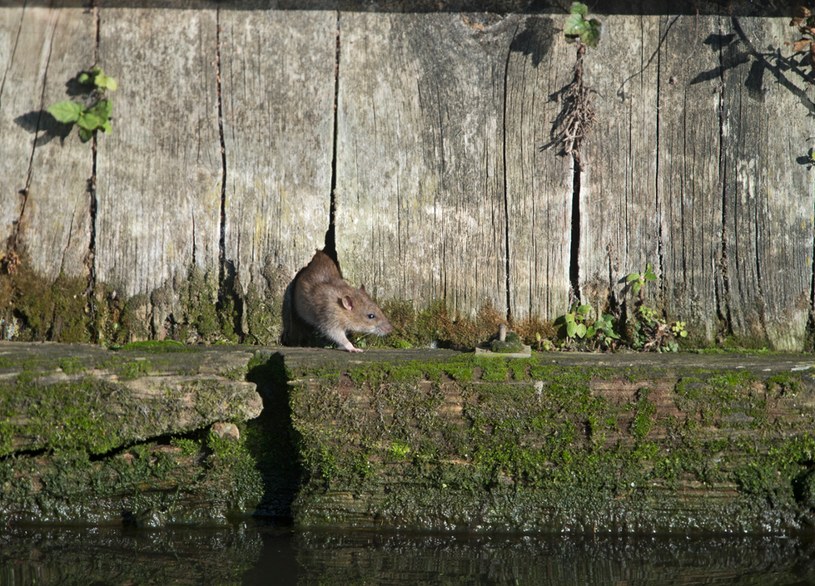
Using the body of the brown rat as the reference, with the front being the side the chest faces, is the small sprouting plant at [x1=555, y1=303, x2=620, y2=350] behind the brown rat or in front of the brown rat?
in front

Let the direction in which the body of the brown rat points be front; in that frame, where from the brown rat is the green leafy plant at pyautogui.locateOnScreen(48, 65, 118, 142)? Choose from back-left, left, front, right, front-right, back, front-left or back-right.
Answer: back-right

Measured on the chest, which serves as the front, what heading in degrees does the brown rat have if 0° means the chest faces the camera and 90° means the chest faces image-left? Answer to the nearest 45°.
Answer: approximately 315°

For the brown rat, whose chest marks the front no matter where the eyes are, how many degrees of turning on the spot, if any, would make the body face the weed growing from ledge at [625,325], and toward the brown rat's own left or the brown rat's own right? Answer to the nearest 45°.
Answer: approximately 45° to the brown rat's own left

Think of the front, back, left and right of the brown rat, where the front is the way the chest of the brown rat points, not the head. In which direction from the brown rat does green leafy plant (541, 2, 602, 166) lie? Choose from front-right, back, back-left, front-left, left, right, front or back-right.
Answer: front-left
